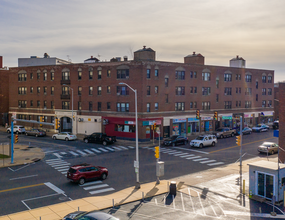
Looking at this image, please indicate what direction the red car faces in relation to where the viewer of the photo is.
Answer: facing away from the viewer and to the right of the viewer

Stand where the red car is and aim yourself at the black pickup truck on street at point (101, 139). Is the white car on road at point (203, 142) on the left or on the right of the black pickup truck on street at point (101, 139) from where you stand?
right

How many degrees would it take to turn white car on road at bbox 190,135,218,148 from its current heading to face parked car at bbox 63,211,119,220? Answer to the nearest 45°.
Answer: approximately 45° to its left

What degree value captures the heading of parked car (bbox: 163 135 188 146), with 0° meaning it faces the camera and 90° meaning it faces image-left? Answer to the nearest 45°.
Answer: approximately 45°

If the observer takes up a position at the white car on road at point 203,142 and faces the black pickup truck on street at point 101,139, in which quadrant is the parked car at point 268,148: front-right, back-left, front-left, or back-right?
back-left

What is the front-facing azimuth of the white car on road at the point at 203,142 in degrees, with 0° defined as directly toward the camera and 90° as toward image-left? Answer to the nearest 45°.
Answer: approximately 45°

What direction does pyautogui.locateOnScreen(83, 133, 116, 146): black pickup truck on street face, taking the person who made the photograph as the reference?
facing away from the viewer and to the left of the viewer

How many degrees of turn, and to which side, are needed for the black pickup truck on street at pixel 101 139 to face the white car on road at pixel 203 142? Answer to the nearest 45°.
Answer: approximately 135° to its right

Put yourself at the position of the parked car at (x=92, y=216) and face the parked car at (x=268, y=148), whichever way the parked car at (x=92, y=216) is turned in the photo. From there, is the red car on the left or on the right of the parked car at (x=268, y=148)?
left
